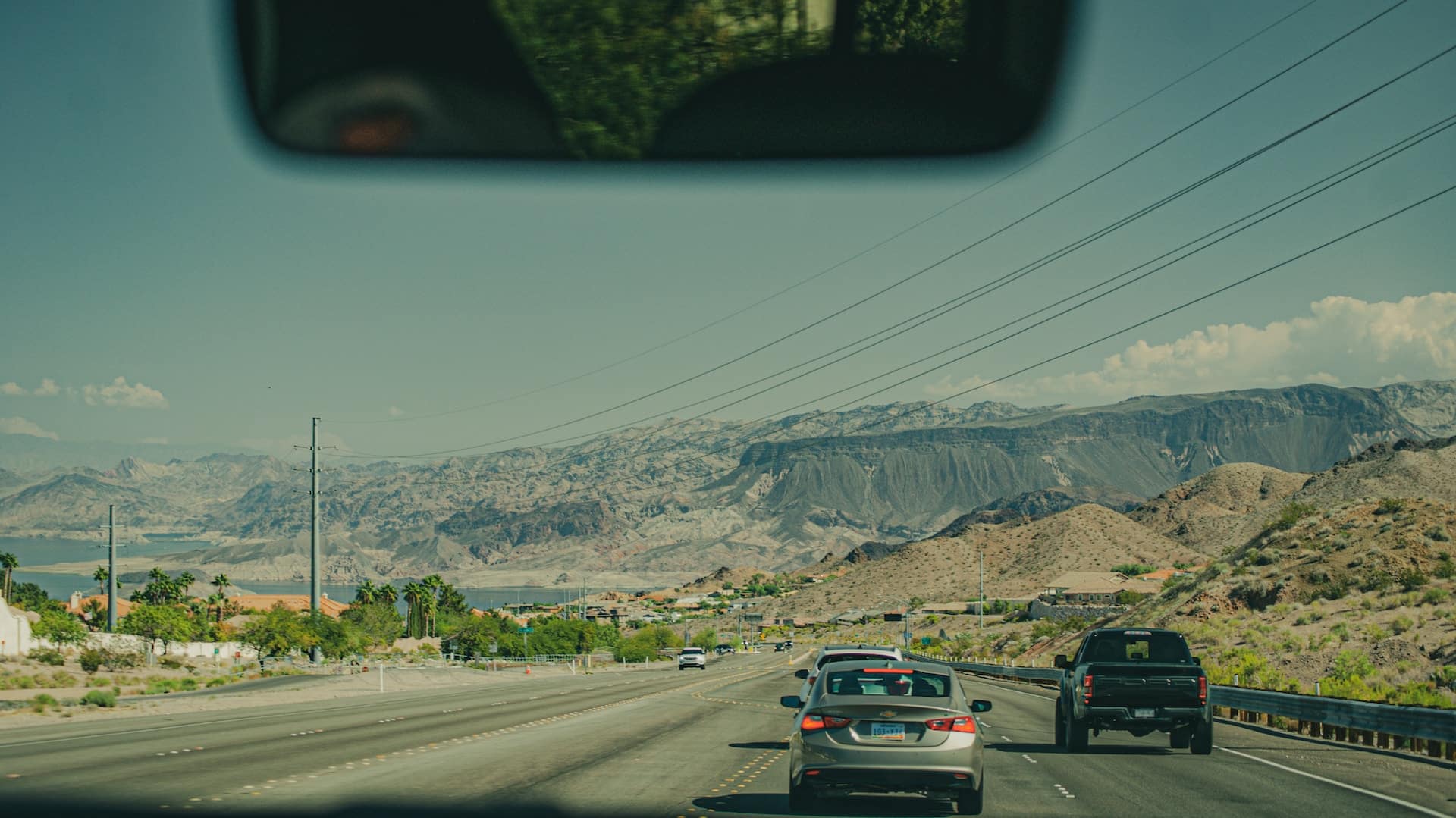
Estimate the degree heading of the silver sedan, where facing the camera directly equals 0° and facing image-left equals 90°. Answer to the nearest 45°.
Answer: approximately 180°

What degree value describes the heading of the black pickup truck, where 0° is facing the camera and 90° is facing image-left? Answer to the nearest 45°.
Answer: approximately 180°

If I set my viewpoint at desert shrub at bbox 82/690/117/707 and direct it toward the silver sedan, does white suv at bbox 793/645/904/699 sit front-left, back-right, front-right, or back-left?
front-left

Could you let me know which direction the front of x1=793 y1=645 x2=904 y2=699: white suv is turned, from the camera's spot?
facing away from the viewer

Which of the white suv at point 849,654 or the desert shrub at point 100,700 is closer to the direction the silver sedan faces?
the white suv

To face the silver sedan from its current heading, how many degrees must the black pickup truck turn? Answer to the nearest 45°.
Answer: approximately 180°

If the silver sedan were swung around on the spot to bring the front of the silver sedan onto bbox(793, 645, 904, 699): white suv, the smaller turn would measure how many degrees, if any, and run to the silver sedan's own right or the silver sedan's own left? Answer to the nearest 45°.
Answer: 0° — it already faces it

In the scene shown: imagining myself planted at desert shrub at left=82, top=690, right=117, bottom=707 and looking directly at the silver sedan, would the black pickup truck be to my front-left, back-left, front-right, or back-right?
front-left

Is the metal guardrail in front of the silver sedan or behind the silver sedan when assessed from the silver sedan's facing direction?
in front

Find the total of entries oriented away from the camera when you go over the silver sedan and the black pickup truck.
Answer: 2

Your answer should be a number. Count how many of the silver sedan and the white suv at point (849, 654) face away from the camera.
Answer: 2
